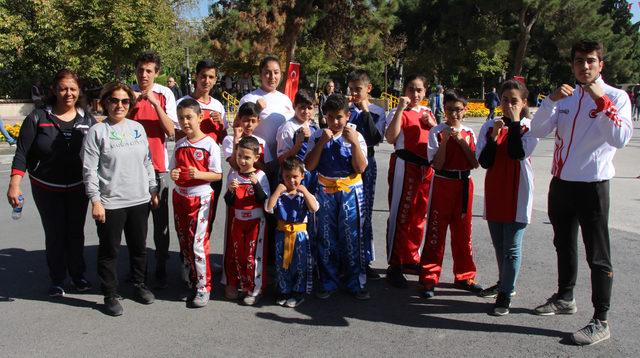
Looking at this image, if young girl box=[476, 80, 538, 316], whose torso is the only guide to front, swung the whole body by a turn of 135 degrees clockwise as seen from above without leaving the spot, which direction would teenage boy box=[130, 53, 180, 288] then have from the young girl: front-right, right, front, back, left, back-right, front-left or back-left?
left

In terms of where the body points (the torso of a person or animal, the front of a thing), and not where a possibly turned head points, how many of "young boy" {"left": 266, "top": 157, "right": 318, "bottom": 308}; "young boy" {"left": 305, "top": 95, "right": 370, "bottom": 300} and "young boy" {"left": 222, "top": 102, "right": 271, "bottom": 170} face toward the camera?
3

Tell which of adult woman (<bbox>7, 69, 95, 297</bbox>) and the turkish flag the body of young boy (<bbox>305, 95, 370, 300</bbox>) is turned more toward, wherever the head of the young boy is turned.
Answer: the adult woman

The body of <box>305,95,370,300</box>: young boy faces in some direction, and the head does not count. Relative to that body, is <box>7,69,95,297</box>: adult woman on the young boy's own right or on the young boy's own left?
on the young boy's own right

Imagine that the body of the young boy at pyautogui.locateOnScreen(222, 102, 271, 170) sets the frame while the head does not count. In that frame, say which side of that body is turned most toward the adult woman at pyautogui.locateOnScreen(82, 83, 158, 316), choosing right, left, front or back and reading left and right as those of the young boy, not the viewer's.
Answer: right

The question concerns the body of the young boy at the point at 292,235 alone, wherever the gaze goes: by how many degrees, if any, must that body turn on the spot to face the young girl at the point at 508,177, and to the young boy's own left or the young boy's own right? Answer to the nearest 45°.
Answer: approximately 90° to the young boy's own left
